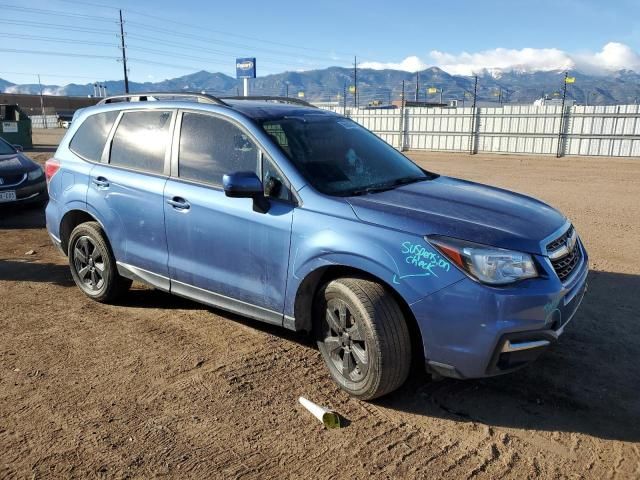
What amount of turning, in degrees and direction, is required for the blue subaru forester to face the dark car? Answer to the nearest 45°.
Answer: approximately 180°

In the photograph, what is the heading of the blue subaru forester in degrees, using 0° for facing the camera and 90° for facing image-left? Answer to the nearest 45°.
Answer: approximately 315°

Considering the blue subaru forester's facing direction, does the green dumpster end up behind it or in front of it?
behind

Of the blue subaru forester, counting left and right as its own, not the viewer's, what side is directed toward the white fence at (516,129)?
left

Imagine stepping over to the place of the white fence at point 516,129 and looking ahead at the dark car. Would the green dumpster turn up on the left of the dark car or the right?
right
